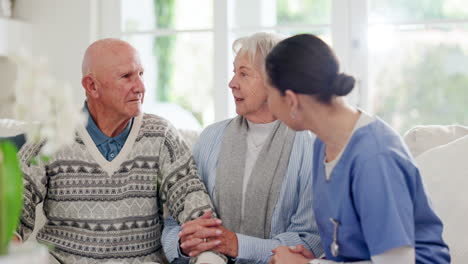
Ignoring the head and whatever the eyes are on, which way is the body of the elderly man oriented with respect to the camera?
toward the camera

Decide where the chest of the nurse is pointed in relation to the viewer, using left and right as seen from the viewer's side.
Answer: facing the viewer and to the left of the viewer

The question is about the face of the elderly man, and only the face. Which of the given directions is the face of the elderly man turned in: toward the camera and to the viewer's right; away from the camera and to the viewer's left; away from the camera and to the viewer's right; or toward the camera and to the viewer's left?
toward the camera and to the viewer's right

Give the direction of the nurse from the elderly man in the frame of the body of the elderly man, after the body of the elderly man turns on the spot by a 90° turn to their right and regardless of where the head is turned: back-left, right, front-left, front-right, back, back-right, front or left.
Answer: back-left

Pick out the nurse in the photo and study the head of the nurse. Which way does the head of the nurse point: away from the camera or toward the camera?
away from the camera
